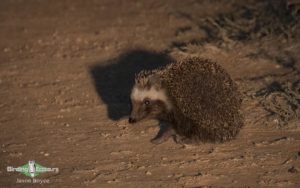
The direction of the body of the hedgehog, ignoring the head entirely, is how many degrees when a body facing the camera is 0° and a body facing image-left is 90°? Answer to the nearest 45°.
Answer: approximately 90°
